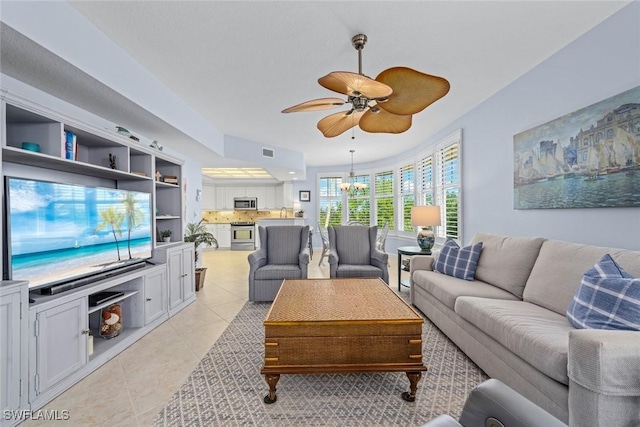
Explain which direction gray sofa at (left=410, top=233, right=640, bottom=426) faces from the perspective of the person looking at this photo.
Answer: facing the viewer and to the left of the viewer

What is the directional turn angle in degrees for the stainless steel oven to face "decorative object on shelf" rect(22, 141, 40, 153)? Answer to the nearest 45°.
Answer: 0° — it already faces it

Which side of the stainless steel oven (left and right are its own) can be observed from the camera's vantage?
front

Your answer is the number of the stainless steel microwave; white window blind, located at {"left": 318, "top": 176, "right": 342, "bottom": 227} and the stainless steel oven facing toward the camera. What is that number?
3

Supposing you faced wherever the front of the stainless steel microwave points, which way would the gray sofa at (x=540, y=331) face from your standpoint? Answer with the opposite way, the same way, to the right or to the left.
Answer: to the right

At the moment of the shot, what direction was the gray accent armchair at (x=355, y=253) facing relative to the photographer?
facing the viewer

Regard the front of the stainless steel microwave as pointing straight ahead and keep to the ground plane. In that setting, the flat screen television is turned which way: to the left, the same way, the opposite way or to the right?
to the left

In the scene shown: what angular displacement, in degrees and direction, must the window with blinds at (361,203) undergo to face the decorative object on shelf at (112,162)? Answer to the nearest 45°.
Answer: approximately 45° to its right

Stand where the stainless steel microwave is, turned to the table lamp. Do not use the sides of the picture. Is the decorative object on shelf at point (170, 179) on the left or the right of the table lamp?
right

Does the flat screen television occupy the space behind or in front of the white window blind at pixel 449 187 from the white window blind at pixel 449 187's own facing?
in front

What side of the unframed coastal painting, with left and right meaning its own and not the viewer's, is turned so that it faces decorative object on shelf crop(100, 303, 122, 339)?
front

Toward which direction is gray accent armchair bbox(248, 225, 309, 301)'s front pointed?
toward the camera
